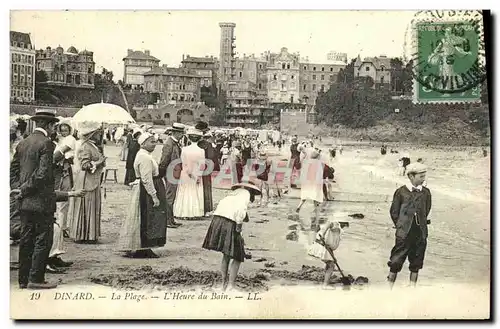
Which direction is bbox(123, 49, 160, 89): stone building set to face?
toward the camera

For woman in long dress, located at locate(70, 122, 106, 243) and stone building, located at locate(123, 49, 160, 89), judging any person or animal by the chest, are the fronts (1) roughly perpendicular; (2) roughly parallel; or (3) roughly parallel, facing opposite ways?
roughly perpendicular

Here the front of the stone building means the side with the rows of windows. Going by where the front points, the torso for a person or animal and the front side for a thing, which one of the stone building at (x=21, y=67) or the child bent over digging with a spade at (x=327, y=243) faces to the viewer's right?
the child bent over digging with a spade

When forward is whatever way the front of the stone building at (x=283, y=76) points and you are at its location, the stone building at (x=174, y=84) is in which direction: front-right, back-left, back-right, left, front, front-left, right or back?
right

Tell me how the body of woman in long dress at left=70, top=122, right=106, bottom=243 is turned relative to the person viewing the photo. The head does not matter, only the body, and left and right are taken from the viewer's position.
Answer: facing to the right of the viewer

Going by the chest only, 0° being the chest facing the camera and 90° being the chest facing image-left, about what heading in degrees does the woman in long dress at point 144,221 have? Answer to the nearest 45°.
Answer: approximately 270°

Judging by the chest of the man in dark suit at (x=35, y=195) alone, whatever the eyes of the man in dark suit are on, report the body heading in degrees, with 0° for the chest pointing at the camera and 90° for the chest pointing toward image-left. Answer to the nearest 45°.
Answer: approximately 225°

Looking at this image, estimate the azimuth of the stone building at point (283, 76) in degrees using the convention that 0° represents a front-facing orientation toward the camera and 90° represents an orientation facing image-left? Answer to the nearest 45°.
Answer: approximately 0°

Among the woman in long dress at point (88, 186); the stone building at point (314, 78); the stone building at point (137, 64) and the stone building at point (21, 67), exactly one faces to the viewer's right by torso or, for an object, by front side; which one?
the woman in long dress

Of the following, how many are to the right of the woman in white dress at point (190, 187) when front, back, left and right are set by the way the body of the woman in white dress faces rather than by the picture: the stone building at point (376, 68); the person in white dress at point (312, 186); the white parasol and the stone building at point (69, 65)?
2

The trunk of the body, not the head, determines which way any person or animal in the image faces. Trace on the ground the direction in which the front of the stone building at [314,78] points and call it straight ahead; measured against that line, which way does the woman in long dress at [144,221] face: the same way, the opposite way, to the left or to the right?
to the left

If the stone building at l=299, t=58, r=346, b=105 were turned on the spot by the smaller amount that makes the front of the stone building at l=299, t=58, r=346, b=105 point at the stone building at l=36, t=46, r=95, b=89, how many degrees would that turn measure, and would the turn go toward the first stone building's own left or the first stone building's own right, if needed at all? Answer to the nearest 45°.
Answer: approximately 90° to the first stone building's own right
